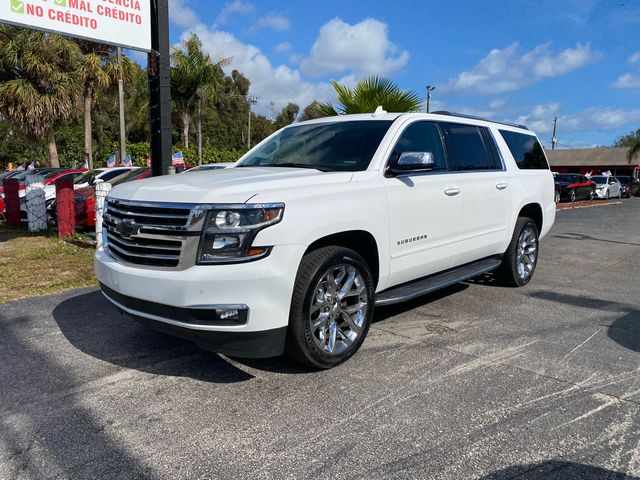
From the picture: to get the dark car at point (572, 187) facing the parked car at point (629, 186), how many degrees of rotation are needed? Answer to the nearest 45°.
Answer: approximately 135° to its left

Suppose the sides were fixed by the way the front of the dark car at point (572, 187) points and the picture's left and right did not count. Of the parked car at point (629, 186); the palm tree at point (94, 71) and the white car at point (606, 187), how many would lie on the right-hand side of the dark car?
1

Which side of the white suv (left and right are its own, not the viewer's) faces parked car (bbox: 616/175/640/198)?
back

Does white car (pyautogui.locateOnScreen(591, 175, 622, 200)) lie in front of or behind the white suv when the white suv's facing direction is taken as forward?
behind

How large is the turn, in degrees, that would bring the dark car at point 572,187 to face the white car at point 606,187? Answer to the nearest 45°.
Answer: approximately 135° to its left

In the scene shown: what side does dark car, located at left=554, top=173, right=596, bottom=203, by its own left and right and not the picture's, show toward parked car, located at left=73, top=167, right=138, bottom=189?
right

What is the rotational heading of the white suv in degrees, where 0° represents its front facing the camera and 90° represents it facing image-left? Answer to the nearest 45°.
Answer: approximately 45°

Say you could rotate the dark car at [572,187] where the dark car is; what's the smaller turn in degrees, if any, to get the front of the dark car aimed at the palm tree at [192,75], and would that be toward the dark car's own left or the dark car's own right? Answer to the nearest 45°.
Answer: approximately 90° to the dark car's own right

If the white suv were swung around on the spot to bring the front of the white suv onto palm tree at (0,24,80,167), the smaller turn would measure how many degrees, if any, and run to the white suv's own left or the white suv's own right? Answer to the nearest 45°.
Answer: approximately 90° to the white suv's own right

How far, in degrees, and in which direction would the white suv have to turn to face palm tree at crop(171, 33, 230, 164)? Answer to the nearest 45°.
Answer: approximately 135° to its right

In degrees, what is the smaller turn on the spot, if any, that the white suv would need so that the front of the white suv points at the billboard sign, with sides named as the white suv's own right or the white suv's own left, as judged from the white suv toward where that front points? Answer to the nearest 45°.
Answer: approximately 90° to the white suv's own right
